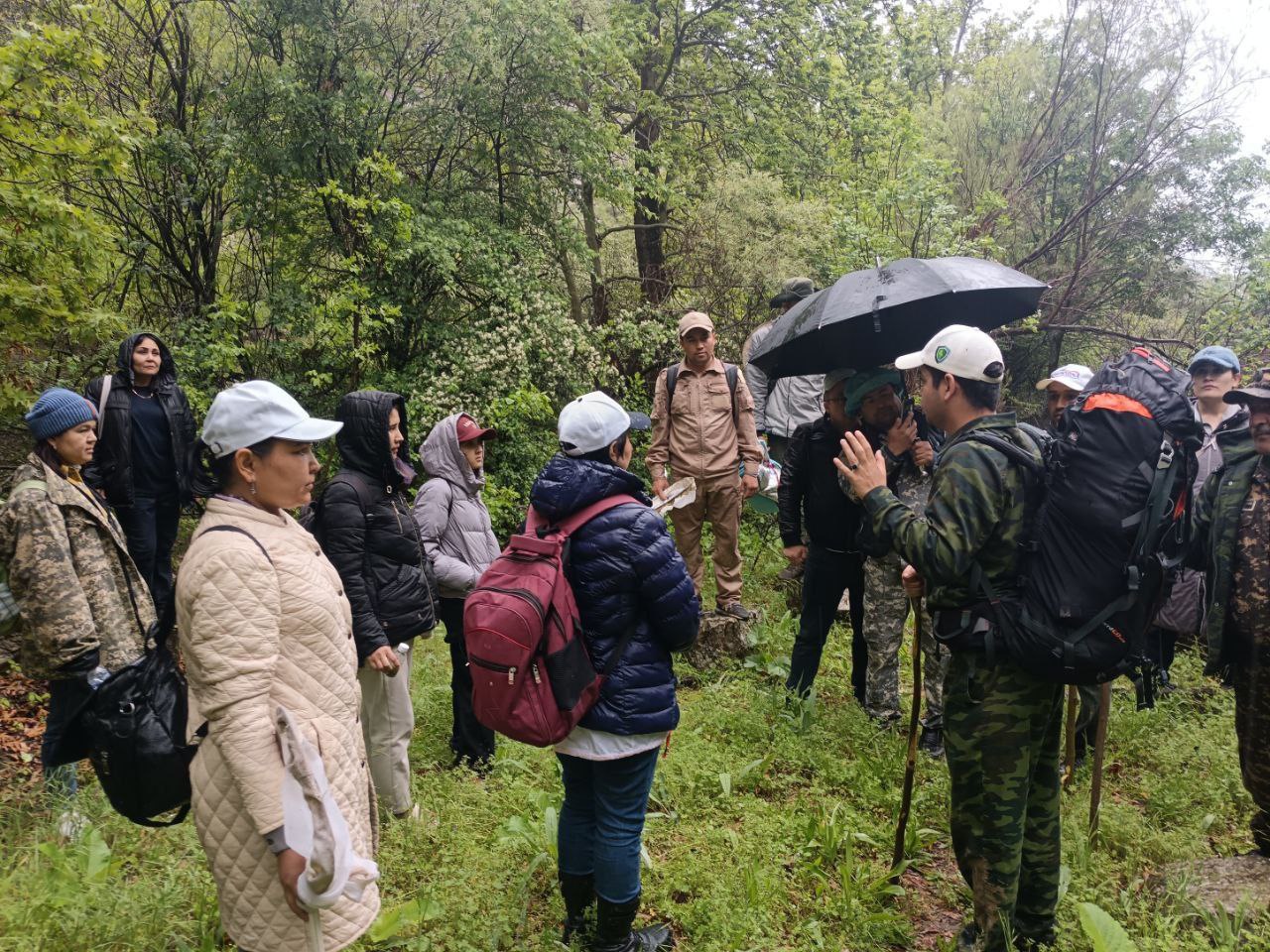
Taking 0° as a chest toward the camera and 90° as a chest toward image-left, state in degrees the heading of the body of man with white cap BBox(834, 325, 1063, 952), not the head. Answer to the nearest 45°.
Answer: approximately 90°

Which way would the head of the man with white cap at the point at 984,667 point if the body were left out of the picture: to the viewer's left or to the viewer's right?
to the viewer's left

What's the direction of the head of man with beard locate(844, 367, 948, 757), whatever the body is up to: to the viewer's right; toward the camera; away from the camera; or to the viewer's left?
toward the camera
